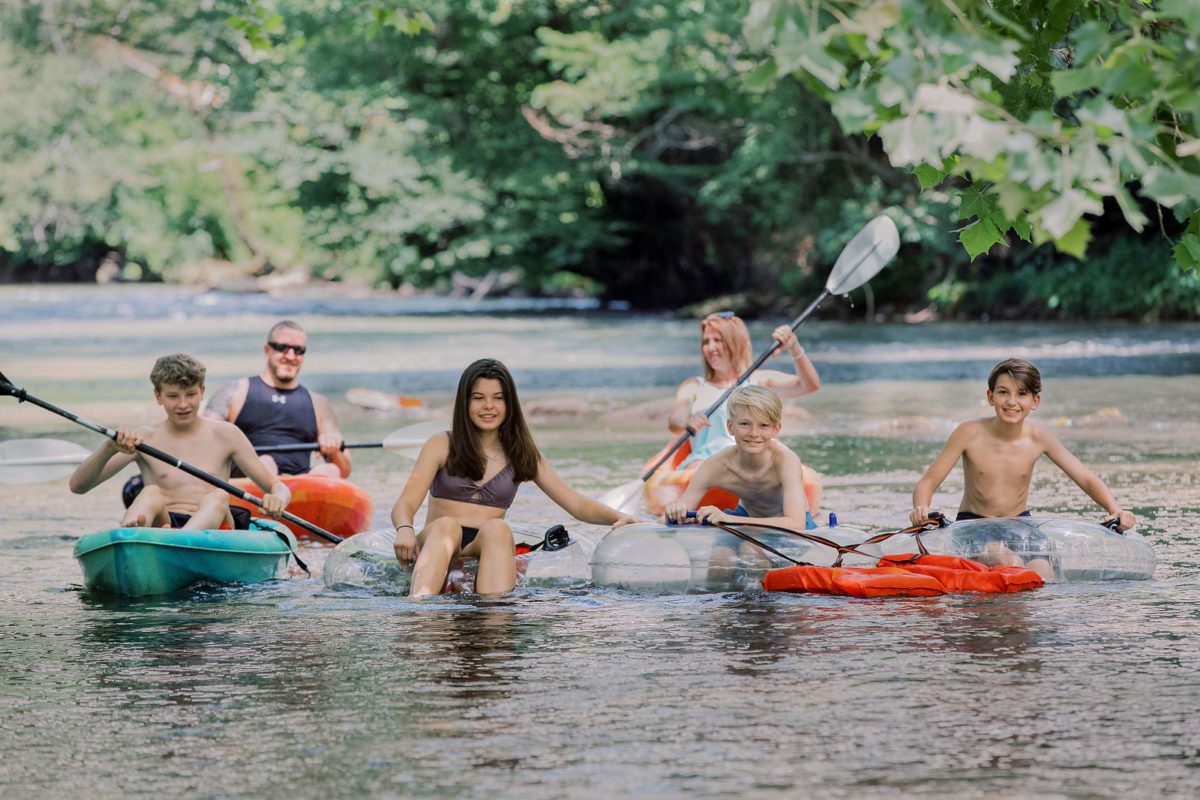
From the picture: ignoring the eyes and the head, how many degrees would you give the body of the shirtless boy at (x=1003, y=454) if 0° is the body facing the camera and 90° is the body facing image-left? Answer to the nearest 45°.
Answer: approximately 0°

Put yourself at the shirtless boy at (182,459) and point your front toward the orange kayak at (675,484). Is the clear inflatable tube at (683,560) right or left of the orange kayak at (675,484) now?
right

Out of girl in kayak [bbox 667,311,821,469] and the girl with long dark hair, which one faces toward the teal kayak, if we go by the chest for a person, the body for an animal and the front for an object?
the girl in kayak
